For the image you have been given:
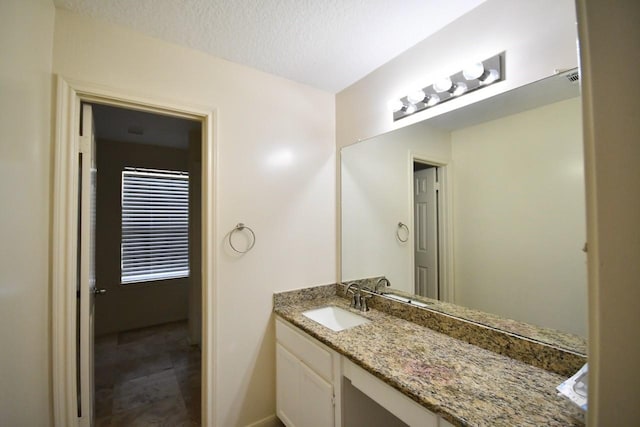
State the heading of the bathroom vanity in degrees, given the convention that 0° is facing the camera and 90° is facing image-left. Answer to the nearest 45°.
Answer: approximately 45°

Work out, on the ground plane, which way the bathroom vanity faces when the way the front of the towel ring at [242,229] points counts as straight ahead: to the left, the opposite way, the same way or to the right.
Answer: to the right

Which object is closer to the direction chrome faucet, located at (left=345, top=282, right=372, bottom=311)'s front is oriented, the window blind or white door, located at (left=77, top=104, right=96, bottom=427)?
the white door

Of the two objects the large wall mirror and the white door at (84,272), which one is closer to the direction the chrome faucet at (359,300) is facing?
the white door

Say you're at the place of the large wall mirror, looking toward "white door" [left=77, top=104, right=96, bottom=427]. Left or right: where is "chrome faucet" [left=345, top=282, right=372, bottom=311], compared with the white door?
right

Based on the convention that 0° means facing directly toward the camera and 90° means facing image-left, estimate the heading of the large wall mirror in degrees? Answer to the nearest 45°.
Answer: approximately 45°

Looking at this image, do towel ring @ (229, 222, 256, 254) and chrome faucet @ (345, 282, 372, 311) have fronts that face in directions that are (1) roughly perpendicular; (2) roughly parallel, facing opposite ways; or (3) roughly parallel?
roughly perpendicular
